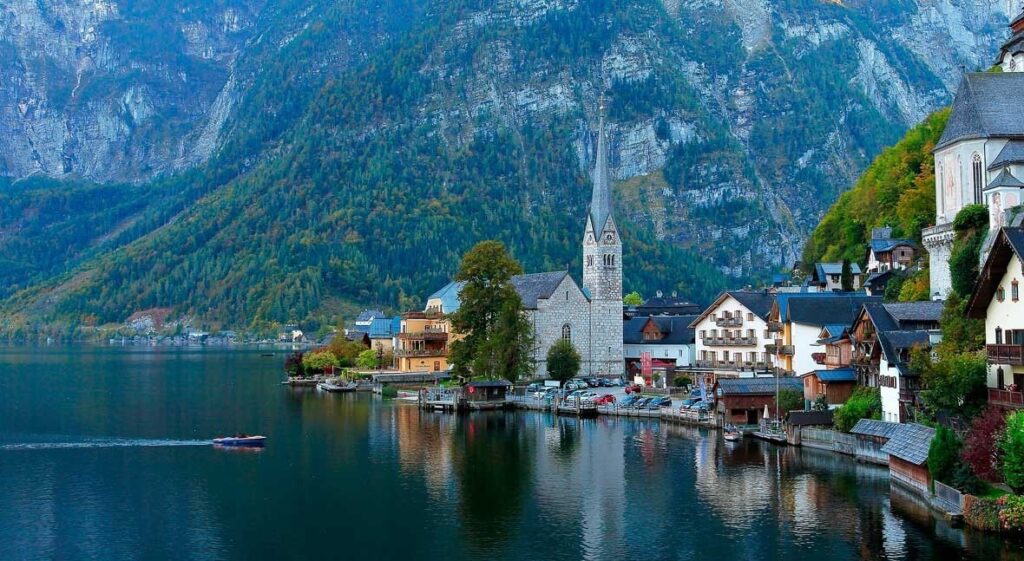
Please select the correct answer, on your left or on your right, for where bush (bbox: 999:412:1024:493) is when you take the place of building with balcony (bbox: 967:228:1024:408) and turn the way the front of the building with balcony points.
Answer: on your left

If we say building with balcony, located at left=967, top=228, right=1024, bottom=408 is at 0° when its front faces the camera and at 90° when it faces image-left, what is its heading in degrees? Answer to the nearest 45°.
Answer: approximately 45°
